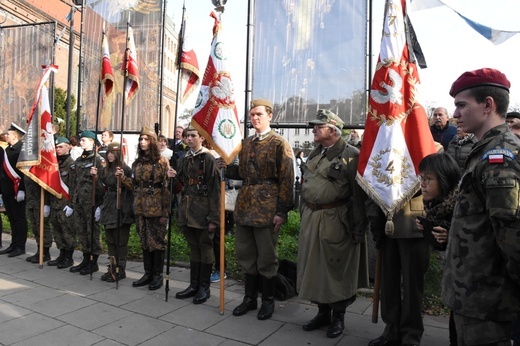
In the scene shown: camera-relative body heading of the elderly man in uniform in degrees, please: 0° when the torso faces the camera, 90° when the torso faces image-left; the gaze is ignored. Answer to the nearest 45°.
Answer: approximately 45°

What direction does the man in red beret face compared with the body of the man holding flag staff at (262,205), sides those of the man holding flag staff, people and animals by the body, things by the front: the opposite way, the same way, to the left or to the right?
to the right

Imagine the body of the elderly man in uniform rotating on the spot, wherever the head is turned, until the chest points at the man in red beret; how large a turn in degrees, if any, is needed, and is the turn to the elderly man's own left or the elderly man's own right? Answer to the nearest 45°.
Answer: approximately 90° to the elderly man's own left

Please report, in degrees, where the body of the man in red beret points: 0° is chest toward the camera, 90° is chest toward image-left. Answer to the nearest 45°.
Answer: approximately 90°

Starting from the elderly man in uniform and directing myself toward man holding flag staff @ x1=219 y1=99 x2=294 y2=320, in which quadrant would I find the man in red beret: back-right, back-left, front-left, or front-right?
back-left

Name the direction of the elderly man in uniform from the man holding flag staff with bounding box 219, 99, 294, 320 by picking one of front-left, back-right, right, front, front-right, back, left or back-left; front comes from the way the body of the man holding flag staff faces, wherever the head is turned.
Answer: left

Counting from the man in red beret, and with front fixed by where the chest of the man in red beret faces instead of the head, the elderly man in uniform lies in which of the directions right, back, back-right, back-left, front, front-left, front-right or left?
front-right

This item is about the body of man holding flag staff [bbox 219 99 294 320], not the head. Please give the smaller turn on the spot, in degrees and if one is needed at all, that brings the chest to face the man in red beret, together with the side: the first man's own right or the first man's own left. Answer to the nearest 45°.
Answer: approximately 90° to the first man's own left

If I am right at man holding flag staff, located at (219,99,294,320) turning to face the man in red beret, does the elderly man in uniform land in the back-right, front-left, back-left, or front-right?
front-left

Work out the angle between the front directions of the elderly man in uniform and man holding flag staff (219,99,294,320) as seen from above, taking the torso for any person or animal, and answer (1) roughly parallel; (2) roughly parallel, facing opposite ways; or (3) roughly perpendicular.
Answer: roughly parallel

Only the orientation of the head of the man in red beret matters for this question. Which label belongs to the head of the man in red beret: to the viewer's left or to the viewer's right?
to the viewer's left

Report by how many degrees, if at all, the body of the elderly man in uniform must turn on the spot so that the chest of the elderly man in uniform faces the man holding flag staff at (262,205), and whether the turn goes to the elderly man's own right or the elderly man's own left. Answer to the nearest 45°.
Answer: approximately 90° to the elderly man's own right

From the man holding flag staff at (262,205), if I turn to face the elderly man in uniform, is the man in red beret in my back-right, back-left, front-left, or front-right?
front-right

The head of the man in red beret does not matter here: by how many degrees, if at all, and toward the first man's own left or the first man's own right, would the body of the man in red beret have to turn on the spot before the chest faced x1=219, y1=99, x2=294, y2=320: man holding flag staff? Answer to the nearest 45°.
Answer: approximately 45° to the first man's own right
